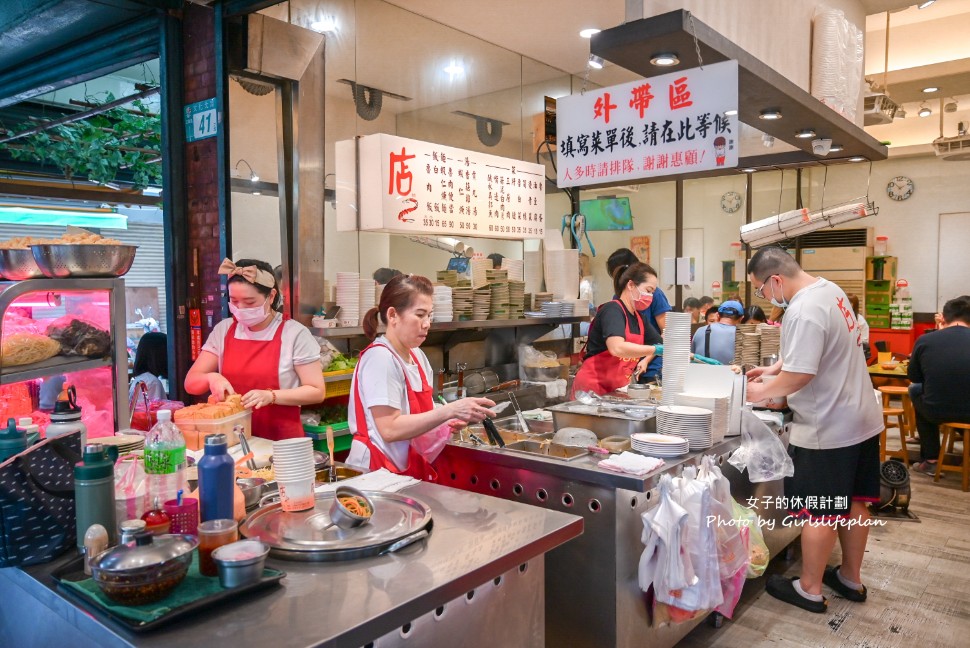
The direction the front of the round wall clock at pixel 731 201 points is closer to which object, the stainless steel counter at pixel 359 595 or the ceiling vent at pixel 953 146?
the stainless steel counter

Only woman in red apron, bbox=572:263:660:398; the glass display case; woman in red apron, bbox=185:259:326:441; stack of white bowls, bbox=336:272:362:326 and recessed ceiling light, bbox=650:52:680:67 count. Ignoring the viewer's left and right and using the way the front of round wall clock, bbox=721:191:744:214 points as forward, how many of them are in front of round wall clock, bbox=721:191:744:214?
5

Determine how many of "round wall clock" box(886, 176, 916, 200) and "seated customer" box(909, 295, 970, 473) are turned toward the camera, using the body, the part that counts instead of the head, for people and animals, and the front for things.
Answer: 1

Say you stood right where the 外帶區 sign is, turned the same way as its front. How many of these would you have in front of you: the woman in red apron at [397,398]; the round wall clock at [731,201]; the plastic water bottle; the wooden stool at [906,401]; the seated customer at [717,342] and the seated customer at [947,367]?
2

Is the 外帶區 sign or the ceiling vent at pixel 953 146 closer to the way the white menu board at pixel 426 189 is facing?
the 外帶區 sign

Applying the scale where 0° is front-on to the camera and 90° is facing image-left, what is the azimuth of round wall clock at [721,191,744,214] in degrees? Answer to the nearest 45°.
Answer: approximately 0°

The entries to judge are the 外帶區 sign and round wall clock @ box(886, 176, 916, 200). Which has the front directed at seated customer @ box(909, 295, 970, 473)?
the round wall clock

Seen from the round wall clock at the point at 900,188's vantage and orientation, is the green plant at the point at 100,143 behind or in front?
in front

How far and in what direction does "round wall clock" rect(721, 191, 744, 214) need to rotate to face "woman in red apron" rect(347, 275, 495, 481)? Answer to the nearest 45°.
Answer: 0° — it already faces them

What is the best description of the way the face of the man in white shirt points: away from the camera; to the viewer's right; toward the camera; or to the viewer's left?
to the viewer's left

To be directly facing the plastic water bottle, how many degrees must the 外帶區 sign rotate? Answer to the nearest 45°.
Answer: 0° — it already faces it

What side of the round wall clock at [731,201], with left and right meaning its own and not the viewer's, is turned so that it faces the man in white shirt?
front

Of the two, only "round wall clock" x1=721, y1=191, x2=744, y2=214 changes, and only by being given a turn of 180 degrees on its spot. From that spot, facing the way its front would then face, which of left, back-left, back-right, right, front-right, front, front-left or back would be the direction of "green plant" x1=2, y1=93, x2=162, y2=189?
back-left
